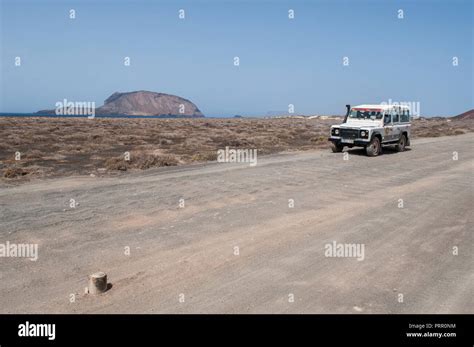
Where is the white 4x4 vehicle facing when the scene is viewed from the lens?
facing the viewer and to the left of the viewer
